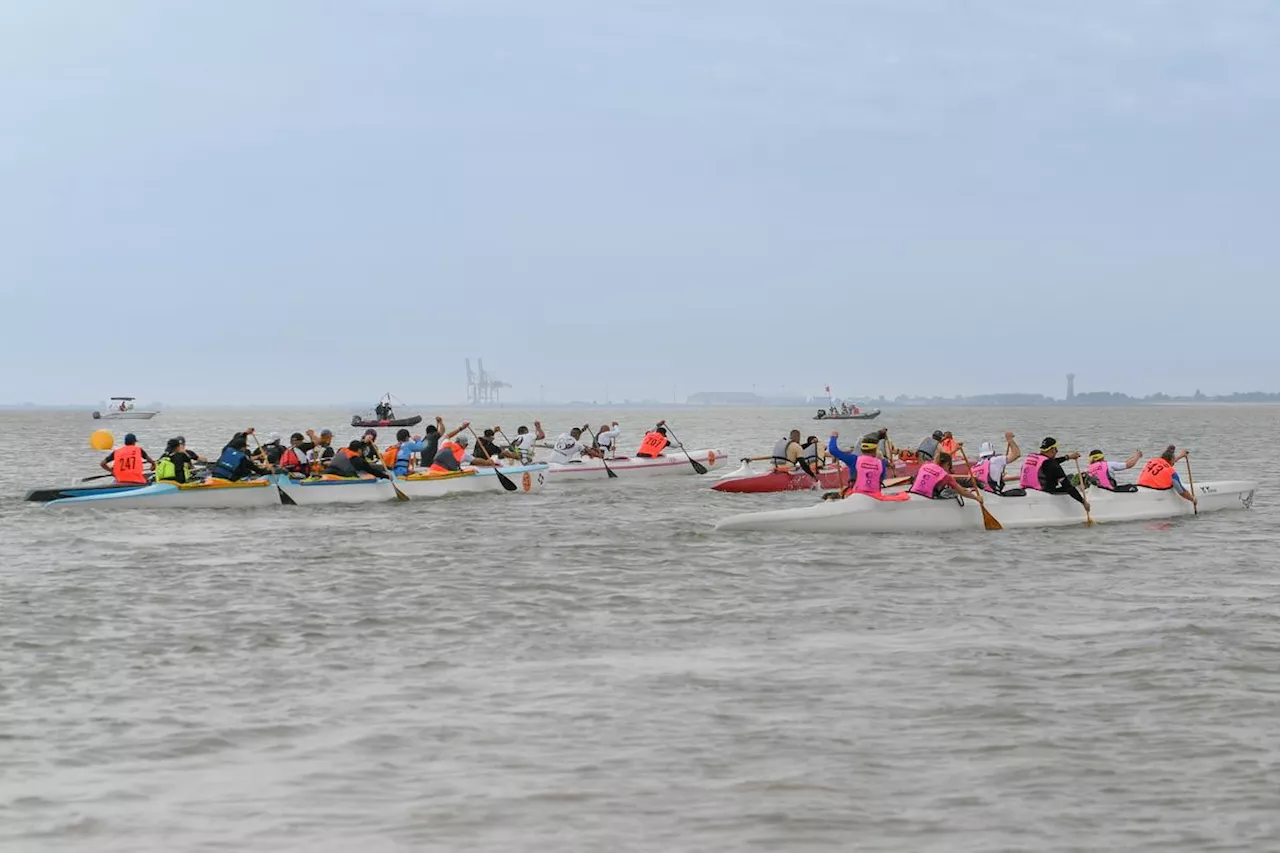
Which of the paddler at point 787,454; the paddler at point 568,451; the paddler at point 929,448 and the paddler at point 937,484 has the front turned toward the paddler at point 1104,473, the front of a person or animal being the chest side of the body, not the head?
the paddler at point 937,484

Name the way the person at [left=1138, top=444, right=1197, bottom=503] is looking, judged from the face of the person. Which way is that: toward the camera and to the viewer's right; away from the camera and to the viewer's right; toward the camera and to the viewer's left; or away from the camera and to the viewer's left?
away from the camera and to the viewer's right

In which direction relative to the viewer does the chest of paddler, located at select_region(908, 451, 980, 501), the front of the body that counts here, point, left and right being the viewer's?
facing away from the viewer and to the right of the viewer

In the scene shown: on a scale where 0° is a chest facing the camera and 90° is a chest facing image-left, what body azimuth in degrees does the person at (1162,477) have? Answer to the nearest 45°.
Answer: approximately 225°

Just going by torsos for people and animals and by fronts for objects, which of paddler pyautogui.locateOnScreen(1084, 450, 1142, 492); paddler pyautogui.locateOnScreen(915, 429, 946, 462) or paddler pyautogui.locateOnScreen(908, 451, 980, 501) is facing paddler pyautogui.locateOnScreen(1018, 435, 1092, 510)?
paddler pyautogui.locateOnScreen(908, 451, 980, 501)

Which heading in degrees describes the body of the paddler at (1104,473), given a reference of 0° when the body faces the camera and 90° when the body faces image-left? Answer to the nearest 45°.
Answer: approximately 225°

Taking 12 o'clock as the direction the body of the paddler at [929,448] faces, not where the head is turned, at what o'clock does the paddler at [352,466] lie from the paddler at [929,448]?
the paddler at [352,466] is roughly at 7 o'clock from the paddler at [929,448].

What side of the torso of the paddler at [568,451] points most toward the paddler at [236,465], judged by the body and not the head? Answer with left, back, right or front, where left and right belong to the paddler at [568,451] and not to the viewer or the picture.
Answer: back

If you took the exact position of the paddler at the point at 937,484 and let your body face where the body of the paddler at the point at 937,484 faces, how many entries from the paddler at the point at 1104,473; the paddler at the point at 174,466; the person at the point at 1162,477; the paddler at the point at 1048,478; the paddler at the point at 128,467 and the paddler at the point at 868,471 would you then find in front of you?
3

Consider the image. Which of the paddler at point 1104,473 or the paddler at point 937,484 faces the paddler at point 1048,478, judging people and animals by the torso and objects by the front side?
the paddler at point 937,484
